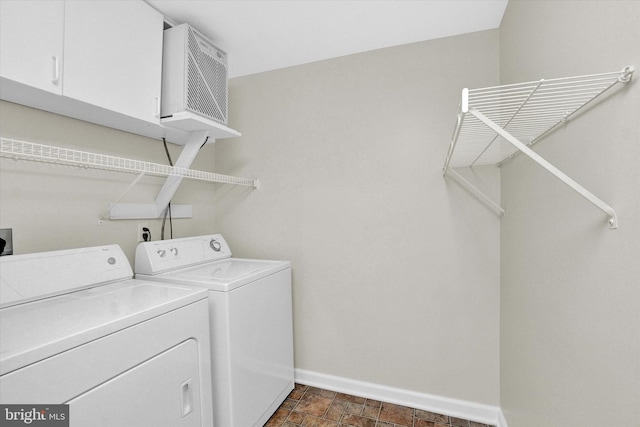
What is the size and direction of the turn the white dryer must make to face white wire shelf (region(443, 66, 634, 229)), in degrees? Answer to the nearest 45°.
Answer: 0° — it already faces it

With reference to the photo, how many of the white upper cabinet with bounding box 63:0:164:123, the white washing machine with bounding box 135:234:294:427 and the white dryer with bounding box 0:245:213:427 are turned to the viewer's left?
0

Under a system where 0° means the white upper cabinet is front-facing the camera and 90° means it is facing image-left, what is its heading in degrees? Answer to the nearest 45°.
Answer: approximately 315°

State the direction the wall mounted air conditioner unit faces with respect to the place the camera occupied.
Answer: facing the viewer and to the right of the viewer
